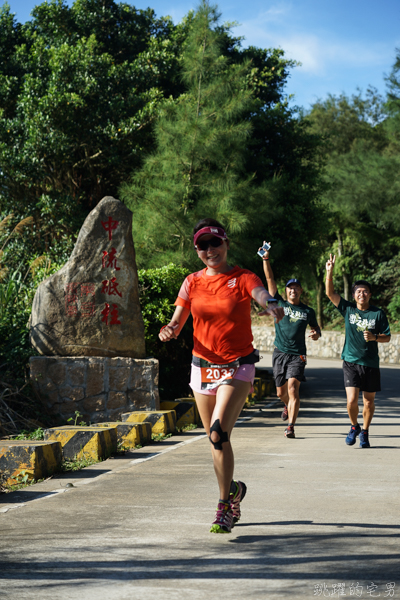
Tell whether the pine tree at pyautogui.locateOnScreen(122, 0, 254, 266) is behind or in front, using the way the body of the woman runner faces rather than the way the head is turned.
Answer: behind

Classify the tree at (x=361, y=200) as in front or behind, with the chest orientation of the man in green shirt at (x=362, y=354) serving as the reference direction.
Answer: behind

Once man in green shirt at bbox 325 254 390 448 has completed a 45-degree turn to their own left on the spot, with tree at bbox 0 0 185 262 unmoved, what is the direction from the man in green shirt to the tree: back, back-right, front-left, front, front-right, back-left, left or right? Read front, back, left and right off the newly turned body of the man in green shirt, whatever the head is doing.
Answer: back

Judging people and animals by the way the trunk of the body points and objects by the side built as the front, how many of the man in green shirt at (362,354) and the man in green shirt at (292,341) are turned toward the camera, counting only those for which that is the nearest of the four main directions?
2

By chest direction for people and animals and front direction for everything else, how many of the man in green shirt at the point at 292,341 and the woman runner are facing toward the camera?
2

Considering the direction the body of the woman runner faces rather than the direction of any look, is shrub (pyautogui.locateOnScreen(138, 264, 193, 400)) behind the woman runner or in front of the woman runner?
behind

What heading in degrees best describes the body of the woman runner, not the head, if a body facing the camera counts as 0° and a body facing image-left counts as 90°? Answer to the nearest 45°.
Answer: approximately 0°

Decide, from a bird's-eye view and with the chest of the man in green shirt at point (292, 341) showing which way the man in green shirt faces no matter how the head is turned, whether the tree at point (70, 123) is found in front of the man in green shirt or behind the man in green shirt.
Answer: behind

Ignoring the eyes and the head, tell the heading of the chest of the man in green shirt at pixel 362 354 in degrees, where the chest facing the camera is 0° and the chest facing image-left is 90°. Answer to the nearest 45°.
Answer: approximately 0°

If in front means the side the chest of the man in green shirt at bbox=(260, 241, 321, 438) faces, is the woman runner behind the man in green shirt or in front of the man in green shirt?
in front
